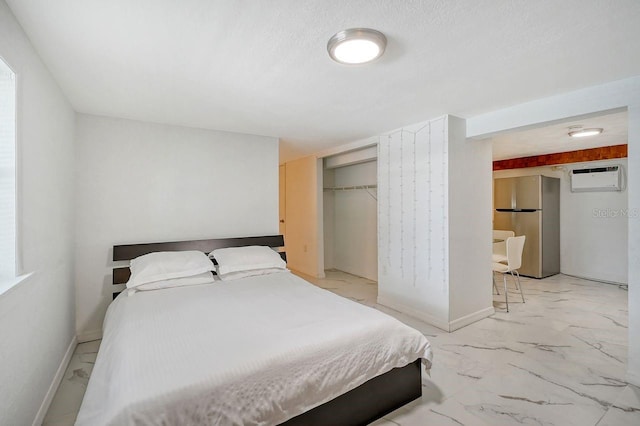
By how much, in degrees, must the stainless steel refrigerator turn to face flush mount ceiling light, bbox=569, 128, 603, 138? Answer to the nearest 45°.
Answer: approximately 45° to its left

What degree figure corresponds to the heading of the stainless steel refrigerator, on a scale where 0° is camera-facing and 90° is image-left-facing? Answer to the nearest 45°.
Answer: approximately 45°

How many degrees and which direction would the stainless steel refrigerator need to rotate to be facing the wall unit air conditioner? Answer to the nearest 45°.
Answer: approximately 135° to its left

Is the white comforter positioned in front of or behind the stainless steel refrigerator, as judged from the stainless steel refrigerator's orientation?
in front

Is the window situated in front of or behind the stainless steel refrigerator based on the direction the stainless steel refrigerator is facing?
in front

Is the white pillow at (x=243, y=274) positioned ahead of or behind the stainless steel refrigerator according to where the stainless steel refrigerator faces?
ahead

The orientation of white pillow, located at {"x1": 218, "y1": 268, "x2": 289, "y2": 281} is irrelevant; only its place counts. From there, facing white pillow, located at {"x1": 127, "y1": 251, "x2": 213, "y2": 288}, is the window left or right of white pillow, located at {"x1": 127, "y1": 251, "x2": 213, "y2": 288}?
left

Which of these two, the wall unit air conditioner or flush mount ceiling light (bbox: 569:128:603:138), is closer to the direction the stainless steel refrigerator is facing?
the flush mount ceiling light

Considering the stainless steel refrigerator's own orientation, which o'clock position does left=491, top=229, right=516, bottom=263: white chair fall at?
The white chair is roughly at 11 o'clock from the stainless steel refrigerator.

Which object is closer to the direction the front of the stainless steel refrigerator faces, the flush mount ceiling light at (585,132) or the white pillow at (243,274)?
the white pillow

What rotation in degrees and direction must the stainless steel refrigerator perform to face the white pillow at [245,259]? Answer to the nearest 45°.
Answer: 0° — it already faces it
